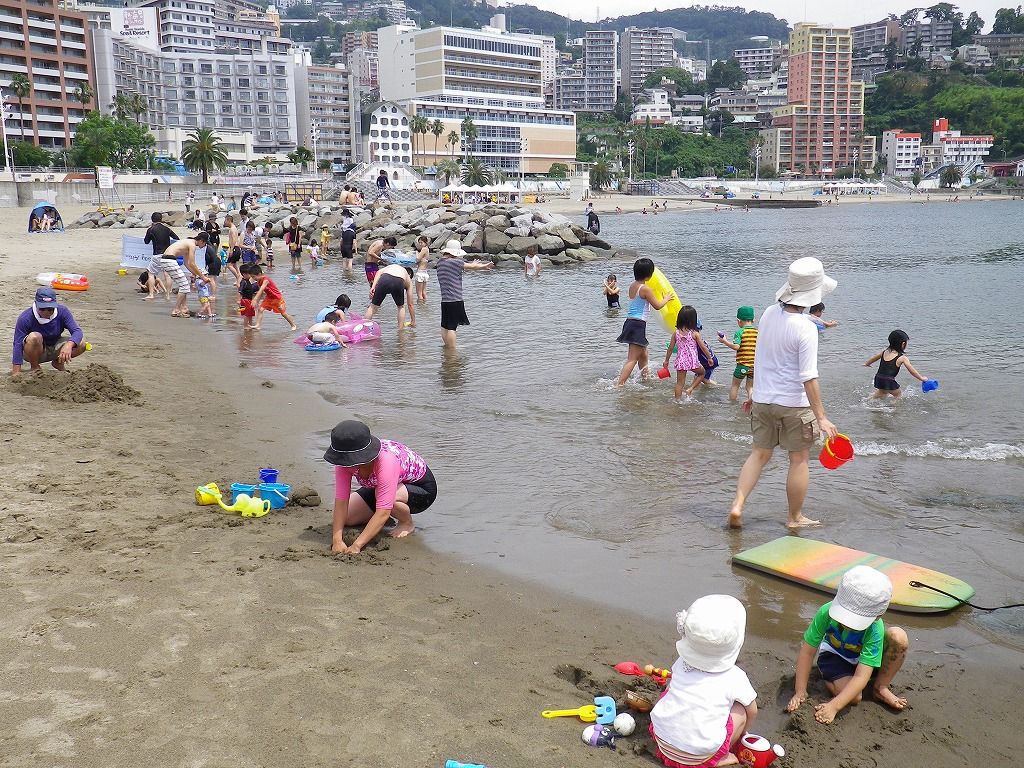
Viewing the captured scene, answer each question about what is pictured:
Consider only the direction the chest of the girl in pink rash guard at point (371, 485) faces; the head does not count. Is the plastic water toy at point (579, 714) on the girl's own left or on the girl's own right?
on the girl's own left

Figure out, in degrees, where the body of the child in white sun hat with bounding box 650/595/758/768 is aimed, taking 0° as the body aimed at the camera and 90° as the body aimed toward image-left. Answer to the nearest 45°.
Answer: approximately 225°

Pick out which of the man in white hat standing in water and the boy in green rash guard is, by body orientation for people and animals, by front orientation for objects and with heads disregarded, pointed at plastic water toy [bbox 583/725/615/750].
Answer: the boy in green rash guard

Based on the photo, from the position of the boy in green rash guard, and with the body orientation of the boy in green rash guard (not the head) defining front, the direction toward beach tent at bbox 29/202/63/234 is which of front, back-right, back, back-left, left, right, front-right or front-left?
right

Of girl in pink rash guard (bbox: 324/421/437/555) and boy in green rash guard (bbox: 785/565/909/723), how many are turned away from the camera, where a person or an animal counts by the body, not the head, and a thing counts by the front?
0

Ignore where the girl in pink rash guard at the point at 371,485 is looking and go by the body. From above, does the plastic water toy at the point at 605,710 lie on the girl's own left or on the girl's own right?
on the girl's own left

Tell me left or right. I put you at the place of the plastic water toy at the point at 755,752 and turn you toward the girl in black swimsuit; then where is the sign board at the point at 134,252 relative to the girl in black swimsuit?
left

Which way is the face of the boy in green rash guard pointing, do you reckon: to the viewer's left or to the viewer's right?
to the viewer's left

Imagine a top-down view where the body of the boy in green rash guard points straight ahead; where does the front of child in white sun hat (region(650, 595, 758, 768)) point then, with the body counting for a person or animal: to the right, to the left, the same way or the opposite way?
the opposite way

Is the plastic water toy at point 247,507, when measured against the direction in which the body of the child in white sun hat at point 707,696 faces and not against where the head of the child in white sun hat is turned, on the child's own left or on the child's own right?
on the child's own left
